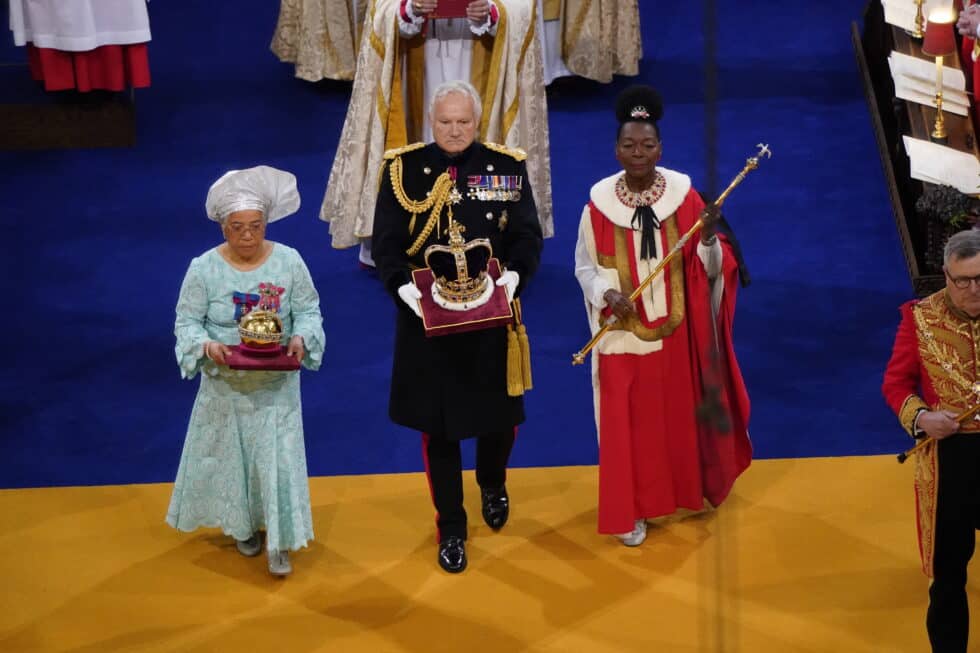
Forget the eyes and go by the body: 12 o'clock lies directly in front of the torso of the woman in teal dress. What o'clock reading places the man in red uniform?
The man in red uniform is roughly at 10 o'clock from the woman in teal dress.

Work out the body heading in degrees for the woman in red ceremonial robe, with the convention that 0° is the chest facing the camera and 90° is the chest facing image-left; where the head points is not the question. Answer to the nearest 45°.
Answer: approximately 0°

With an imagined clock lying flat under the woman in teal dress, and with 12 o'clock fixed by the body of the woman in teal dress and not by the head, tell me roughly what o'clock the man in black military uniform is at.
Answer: The man in black military uniform is roughly at 9 o'clock from the woman in teal dress.

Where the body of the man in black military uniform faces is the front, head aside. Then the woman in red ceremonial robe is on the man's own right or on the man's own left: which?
on the man's own left

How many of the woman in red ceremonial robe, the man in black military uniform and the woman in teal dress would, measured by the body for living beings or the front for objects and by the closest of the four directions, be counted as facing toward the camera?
3

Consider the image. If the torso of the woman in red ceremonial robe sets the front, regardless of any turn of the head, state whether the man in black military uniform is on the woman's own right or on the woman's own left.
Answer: on the woman's own right

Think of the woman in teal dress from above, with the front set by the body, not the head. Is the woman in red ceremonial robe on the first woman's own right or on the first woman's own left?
on the first woman's own left

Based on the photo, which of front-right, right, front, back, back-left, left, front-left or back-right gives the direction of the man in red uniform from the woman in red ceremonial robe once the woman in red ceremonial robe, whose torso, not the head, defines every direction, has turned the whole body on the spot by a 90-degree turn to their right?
back-left

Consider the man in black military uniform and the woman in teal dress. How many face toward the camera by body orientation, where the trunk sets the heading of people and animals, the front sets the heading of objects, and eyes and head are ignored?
2

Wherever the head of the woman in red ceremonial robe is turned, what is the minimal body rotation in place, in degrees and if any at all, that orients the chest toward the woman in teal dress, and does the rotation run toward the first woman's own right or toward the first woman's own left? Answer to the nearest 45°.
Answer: approximately 90° to the first woman's own right

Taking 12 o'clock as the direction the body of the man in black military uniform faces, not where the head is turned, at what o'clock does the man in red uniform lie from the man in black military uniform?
The man in red uniform is roughly at 10 o'clock from the man in black military uniform.

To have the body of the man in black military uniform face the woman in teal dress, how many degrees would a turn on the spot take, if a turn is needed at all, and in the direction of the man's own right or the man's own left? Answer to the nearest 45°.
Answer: approximately 90° to the man's own right
